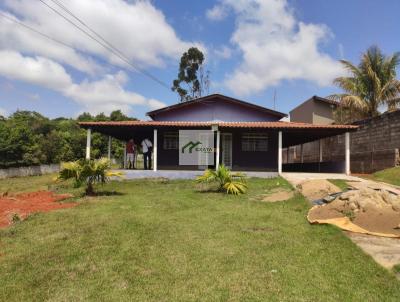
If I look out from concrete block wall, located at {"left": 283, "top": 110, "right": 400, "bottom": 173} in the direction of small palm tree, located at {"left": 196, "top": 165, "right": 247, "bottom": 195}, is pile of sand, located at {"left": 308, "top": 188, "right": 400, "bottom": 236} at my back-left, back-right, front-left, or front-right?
front-left

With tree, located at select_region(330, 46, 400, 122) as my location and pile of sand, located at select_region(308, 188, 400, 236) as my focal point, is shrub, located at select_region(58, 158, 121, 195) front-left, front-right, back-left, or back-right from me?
front-right

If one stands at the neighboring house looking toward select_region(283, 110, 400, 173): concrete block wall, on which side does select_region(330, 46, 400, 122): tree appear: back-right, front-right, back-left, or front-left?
front-left
